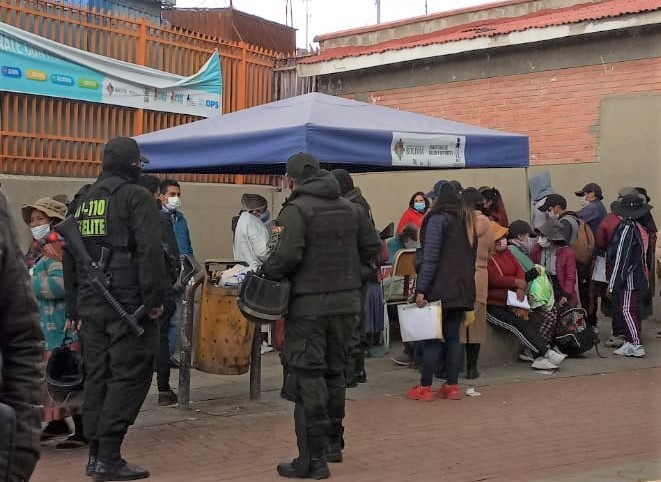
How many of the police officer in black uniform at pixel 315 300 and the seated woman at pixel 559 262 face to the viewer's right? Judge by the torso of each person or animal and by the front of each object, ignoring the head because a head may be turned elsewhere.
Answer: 0

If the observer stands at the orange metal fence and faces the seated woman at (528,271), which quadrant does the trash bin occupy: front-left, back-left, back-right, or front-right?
front-right

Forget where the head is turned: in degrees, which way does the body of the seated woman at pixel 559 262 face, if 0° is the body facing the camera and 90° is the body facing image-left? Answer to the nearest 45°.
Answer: approximately 45°

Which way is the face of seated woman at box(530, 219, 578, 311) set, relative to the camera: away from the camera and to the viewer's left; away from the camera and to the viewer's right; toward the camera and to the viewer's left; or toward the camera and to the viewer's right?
toward the camera and to the viewer's left

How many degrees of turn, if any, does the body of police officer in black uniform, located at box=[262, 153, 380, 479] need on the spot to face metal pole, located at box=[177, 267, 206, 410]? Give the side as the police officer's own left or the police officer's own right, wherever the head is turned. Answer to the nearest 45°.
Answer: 0° — they already face it

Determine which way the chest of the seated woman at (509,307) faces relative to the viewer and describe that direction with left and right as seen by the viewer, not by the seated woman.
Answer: facing the viewer and to the right of the viewer

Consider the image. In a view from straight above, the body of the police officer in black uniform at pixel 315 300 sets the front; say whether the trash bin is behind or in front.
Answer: in front

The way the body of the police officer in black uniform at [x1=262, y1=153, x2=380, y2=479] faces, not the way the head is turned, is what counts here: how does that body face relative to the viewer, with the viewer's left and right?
facing away from the viewer and to the left of the viewer

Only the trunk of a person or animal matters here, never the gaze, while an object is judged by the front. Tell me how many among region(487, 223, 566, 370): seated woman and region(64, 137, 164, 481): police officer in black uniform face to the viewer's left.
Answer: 0

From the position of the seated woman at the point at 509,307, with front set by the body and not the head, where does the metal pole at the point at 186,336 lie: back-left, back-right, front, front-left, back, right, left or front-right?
right

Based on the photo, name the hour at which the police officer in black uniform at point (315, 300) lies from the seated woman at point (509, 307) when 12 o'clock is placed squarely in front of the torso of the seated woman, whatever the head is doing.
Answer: The police officer in black uniform is roughly at 2 o'clock from the seated woman.
